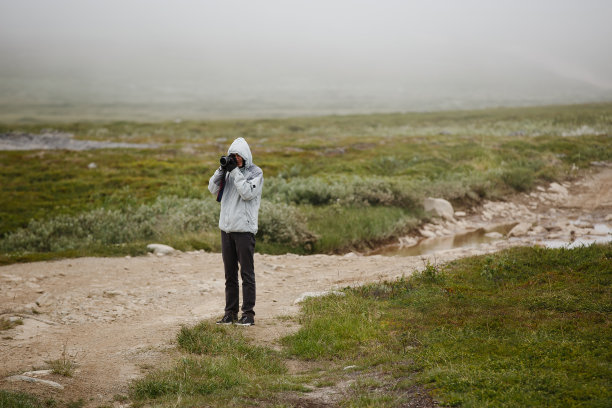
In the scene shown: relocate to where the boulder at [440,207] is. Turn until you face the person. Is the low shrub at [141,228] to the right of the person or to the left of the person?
right

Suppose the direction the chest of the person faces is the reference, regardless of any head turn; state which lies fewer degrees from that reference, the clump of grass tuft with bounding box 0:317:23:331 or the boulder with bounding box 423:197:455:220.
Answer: the clump of grass tuft

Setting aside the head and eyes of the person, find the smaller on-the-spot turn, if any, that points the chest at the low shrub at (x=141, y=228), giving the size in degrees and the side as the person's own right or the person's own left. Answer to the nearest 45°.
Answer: approximately 135° to the person's own right

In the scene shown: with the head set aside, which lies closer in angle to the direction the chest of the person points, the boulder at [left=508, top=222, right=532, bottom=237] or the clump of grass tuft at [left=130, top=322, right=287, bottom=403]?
the clump of grass tuft

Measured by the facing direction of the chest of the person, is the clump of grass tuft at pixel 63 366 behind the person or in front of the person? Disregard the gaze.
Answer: in front

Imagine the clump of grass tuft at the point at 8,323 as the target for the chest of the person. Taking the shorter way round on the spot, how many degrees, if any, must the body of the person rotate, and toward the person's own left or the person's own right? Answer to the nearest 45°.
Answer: approximately 45° to the person's own right

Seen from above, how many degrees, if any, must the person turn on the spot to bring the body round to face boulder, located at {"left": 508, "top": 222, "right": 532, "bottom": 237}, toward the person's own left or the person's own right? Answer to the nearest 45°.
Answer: approximately 180°

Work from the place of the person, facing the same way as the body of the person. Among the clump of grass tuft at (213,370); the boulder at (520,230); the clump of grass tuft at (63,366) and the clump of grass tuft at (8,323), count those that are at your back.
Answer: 1

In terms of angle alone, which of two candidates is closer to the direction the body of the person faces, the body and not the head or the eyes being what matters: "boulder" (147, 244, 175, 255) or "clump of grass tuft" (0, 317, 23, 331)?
the clump of grass tuft

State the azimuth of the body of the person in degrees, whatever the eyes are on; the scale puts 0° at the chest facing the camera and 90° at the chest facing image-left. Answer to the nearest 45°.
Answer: approximately 45°

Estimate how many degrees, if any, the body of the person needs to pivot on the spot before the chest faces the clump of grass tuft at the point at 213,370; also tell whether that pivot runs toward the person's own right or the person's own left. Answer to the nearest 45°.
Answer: approximately 45° to the person's own left

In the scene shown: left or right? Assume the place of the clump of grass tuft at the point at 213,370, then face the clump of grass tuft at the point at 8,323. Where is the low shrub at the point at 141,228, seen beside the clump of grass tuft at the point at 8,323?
right

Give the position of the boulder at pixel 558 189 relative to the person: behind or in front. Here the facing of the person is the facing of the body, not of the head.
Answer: behind
